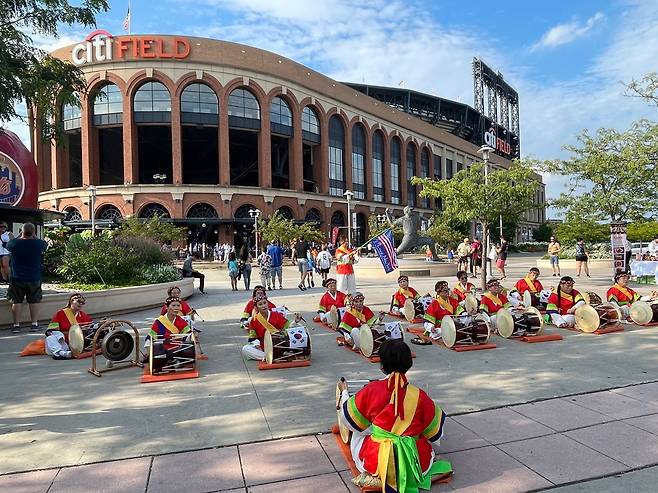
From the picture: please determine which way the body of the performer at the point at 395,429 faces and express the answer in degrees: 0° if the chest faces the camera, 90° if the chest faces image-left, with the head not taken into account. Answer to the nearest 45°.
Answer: approximately 180°

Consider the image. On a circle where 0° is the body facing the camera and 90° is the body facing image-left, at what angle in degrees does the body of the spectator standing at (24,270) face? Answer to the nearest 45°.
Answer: approximately 180°

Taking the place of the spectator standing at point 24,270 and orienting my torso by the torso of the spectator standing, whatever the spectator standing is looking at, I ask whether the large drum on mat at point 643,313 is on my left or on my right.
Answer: on my right

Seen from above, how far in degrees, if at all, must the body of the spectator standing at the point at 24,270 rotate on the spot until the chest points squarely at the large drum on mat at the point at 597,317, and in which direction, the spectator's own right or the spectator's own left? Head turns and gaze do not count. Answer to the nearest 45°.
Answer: approximately 135° to the spectator's own right

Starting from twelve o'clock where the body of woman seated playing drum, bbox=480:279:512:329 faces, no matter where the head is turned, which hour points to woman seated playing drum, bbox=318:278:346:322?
woman seated playing drum, bbox=318:278:346:322 is roughly at 3 o'clock from woman seated playing drum, bbox=480:279:512:329.

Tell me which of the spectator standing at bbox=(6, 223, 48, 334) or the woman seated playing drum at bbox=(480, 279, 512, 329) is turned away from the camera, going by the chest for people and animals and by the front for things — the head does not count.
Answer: the spectator standing

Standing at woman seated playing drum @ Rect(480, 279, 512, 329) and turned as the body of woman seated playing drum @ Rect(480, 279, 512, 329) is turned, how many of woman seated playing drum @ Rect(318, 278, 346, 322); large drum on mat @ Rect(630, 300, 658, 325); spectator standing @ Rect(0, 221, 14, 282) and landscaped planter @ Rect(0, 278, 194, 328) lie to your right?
3

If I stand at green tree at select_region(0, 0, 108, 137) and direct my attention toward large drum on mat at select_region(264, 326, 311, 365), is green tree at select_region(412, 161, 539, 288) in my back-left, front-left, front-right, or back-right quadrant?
front-left

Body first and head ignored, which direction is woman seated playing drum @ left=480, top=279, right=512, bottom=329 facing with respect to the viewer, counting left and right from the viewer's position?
facing the viewer

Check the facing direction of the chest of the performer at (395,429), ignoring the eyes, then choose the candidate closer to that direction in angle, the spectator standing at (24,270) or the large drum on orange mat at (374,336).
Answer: the large drum on orange mat

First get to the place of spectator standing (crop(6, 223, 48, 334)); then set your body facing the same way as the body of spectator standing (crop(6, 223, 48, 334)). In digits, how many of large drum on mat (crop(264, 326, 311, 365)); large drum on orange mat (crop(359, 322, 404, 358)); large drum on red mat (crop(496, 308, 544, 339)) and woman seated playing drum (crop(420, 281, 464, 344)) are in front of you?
0

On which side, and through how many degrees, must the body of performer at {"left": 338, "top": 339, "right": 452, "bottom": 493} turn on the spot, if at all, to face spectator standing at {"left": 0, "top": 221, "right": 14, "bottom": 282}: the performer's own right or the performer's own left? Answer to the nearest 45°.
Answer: approximately 45° to the performer's own left

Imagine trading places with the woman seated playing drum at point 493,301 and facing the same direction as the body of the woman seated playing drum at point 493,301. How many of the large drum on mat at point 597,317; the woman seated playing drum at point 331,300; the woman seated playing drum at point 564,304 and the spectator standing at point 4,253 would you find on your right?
2

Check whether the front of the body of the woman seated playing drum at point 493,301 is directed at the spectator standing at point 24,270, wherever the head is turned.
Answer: no

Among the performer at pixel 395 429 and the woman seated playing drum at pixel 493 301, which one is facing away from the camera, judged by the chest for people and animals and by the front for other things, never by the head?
the performer

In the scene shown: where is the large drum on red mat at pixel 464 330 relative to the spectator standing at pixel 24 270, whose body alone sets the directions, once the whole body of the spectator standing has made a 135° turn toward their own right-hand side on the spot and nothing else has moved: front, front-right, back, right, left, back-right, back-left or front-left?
front

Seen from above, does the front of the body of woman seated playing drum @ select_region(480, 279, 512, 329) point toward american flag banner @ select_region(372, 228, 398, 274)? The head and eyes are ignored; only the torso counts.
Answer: no

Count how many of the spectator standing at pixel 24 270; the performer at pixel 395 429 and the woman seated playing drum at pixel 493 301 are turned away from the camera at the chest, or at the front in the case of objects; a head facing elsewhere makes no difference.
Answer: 2

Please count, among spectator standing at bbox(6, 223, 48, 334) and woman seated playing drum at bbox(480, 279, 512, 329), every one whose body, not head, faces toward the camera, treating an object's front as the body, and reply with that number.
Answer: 1
